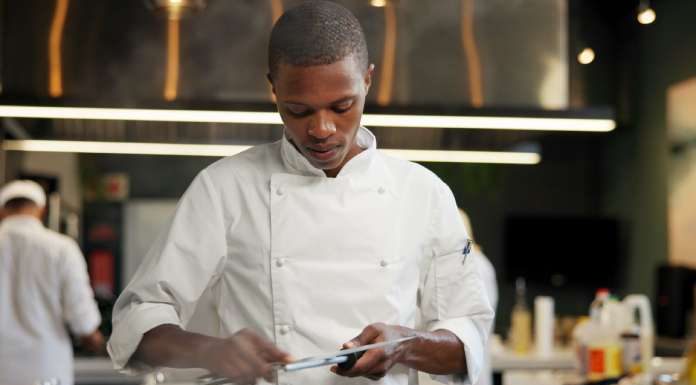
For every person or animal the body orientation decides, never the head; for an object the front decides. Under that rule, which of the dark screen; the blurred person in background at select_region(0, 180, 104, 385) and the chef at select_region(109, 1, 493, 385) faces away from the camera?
the blurred person in background

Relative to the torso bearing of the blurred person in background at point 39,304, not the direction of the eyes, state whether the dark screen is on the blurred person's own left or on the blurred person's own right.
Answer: on the blurred person's own right

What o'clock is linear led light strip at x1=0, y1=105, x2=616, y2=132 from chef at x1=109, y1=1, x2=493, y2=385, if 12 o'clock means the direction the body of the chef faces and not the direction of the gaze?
The linear led light strip is roughly at 6 o'clock from the chef.

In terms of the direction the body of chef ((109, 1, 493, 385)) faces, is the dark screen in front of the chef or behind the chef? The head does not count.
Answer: behind

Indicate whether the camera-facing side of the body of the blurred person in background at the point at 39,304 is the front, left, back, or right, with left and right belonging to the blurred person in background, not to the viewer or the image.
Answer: back

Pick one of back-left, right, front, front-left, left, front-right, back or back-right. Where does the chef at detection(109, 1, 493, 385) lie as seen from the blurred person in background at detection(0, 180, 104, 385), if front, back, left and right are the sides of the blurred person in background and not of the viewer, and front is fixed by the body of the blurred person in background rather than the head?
back

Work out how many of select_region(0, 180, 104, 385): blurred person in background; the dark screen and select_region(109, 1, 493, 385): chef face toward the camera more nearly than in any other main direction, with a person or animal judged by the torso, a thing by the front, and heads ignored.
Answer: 2
